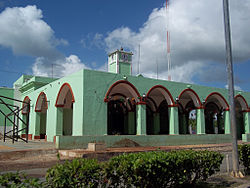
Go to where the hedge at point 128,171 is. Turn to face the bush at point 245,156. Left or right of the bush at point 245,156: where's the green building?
left

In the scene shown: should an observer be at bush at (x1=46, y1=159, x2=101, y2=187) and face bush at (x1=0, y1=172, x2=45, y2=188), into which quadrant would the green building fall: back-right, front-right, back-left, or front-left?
back-right
